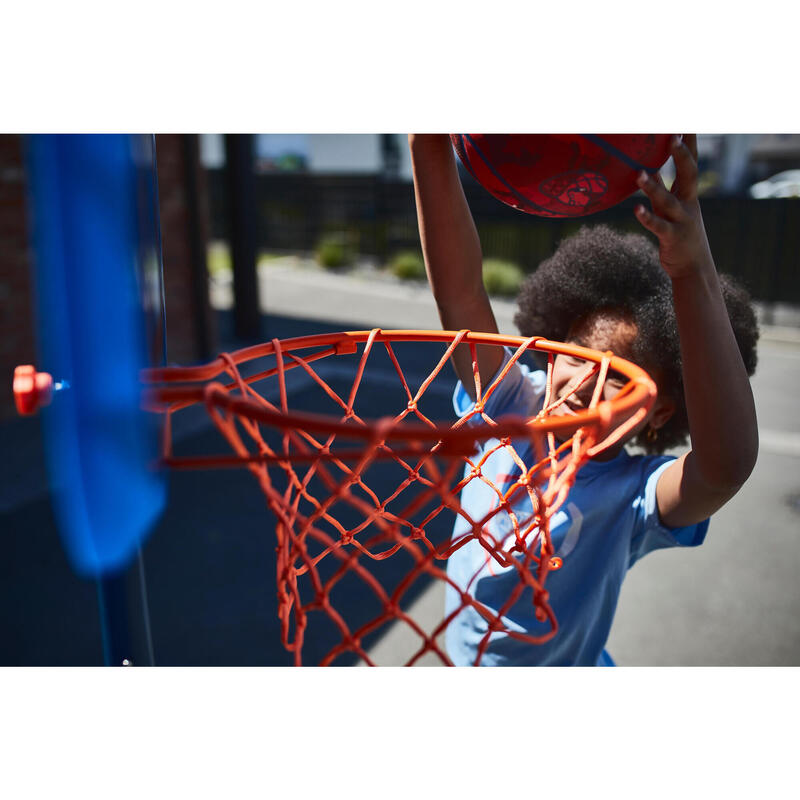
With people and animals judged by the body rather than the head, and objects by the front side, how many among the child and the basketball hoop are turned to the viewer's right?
1

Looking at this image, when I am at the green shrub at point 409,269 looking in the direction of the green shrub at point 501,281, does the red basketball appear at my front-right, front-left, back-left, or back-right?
front-right

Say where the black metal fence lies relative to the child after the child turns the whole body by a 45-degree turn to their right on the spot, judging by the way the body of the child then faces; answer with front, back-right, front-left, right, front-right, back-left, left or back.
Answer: right

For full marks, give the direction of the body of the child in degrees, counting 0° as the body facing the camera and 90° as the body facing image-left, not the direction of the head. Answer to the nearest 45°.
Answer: approximately 45°

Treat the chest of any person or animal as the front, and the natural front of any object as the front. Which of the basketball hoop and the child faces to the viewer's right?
the basketball hoop

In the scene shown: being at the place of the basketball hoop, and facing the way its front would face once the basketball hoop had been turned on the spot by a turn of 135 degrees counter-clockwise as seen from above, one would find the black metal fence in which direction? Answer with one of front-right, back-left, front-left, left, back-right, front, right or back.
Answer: front-right

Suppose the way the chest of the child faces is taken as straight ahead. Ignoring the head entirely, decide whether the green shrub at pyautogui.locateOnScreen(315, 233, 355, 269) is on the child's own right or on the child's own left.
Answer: on the child's own right

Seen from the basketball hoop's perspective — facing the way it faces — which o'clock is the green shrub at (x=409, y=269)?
The green shrub is roughly at 9 o'clock from the basketball hoop.

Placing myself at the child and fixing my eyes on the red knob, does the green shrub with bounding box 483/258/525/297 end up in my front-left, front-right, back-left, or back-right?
back-right

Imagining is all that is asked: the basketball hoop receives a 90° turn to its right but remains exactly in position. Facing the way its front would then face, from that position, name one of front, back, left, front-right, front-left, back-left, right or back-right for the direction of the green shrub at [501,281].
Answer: back

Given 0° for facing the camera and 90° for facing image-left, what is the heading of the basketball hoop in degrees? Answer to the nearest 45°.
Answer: approximately 270°

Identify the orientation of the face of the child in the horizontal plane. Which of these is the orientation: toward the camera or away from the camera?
toward the camera

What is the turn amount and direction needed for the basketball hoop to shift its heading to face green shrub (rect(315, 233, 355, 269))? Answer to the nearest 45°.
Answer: approximately 90° to its left
